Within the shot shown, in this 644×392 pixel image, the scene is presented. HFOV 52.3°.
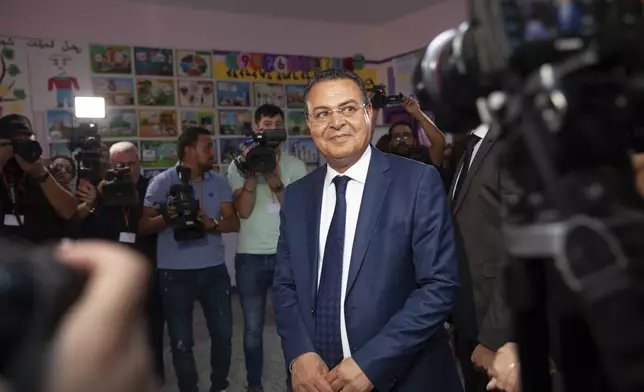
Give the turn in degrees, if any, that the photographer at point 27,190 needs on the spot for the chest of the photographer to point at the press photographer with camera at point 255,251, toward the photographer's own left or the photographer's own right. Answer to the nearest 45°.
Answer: approximately 45° to the photographer's own left

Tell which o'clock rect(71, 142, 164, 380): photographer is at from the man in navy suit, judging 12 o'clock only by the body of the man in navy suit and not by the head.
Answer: The photographer is roughly at 3 o'clock from the man in navy suit.

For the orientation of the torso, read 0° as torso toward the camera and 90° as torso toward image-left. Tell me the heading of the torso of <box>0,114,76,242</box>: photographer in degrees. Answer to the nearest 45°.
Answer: approximately 315°

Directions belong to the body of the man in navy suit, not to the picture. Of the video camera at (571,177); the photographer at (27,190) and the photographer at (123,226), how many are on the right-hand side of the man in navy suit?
2
